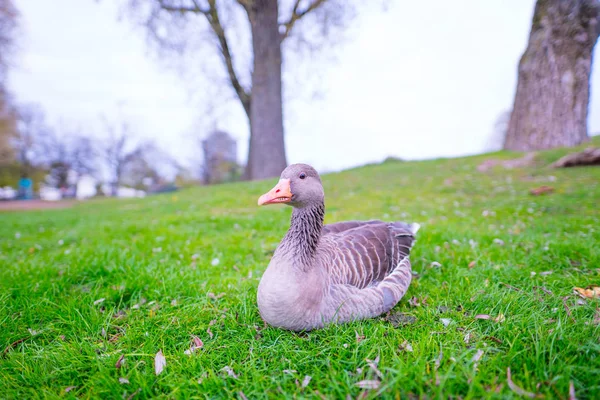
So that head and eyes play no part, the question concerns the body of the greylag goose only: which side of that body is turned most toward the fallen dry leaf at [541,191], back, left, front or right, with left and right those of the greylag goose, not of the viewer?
back

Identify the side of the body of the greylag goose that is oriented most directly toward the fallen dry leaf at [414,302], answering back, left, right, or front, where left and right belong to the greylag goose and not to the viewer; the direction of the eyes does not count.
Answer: back

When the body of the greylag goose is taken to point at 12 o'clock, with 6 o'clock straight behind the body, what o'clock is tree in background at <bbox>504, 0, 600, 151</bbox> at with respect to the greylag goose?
The tree in background is roughly at 6 o'clock from the greylag goose.

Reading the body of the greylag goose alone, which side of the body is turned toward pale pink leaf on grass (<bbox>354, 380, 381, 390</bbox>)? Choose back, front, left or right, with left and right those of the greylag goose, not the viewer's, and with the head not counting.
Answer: left

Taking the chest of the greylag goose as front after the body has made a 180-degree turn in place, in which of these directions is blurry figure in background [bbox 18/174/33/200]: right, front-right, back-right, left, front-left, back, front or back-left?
left

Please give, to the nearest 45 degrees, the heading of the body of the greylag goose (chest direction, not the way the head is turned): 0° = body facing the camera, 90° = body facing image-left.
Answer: approximately 45°

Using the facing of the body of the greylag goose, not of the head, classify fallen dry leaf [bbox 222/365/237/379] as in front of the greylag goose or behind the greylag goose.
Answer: in front

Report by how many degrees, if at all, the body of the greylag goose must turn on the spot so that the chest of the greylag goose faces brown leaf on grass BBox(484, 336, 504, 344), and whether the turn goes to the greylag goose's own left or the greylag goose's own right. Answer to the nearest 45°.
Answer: approximately 135° to the greylag goose's own left
